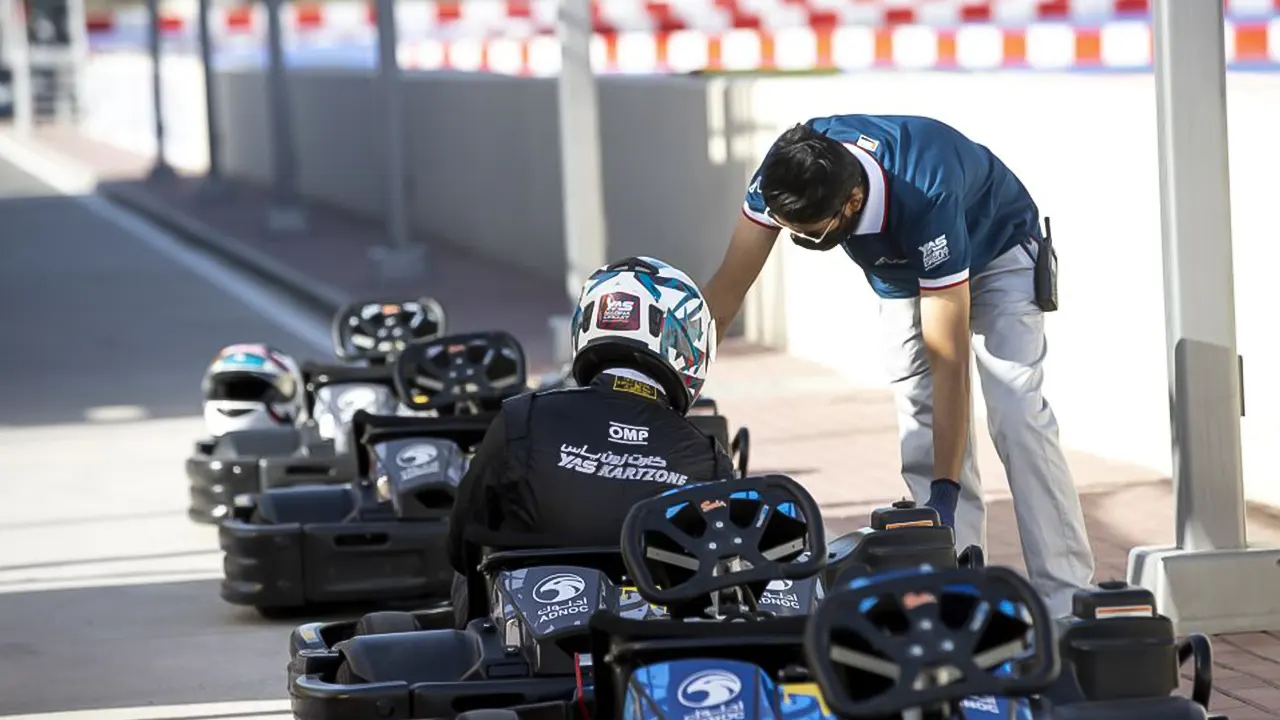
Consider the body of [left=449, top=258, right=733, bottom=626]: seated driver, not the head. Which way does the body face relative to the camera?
away from the camera

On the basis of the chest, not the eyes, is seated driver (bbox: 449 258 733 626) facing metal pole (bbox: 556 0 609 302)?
yes

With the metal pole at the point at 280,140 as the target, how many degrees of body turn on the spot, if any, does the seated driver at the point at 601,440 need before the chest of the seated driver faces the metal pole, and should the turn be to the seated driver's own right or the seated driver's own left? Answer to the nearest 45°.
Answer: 0° — they already face it

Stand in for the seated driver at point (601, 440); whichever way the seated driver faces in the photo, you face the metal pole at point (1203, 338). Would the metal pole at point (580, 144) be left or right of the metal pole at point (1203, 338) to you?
left

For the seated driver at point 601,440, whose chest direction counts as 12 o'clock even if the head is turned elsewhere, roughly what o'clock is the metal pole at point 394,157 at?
The metal pole is roughly at 12 o'clock from the seated driver.

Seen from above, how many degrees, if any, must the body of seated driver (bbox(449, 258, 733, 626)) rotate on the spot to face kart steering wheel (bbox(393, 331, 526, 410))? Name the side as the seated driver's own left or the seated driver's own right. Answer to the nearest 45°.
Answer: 0° — they already face it

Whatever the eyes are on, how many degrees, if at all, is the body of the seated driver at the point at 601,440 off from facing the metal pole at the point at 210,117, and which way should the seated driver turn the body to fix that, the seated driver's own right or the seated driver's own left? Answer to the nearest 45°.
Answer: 0° — they already face it
